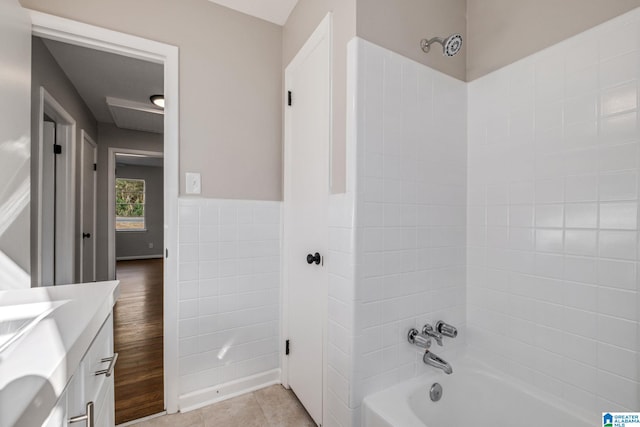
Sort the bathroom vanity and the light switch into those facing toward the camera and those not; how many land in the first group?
1

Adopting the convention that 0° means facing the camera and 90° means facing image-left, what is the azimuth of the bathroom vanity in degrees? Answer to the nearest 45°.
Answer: approximately 270°

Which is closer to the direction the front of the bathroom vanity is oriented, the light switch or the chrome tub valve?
the chrome tub valve

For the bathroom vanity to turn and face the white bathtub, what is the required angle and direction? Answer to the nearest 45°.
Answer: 0° — it already faces it

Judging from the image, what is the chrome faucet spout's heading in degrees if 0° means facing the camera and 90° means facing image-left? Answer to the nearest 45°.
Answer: approximately 315°
